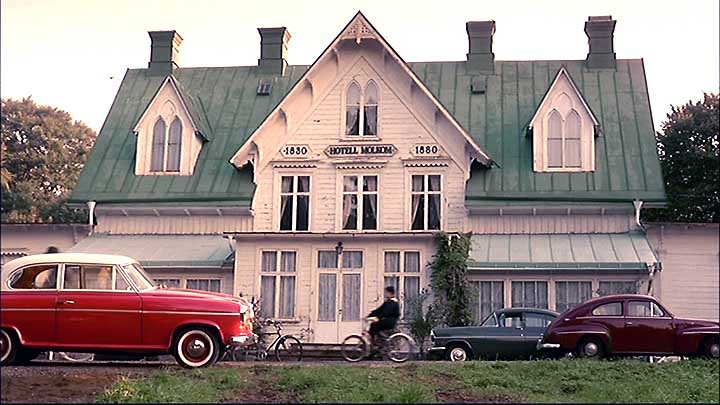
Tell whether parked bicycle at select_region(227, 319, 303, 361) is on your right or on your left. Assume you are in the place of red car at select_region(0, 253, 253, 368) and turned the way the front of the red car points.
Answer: on your left

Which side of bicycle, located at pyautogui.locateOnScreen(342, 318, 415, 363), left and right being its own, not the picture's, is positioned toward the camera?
left

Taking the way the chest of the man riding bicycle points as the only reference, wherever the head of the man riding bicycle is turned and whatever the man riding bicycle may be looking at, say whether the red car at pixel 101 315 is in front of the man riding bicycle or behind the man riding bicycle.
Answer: in front

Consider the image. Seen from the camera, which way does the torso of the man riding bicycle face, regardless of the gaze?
to the viewer's left

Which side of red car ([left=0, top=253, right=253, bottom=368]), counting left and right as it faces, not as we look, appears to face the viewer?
right

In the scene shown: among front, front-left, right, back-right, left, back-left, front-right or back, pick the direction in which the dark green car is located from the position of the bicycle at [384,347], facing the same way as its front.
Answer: back-right

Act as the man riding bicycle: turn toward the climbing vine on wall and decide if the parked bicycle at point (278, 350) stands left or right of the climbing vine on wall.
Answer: left

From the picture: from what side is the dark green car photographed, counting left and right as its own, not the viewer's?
left

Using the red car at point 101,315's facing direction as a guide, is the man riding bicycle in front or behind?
in front
